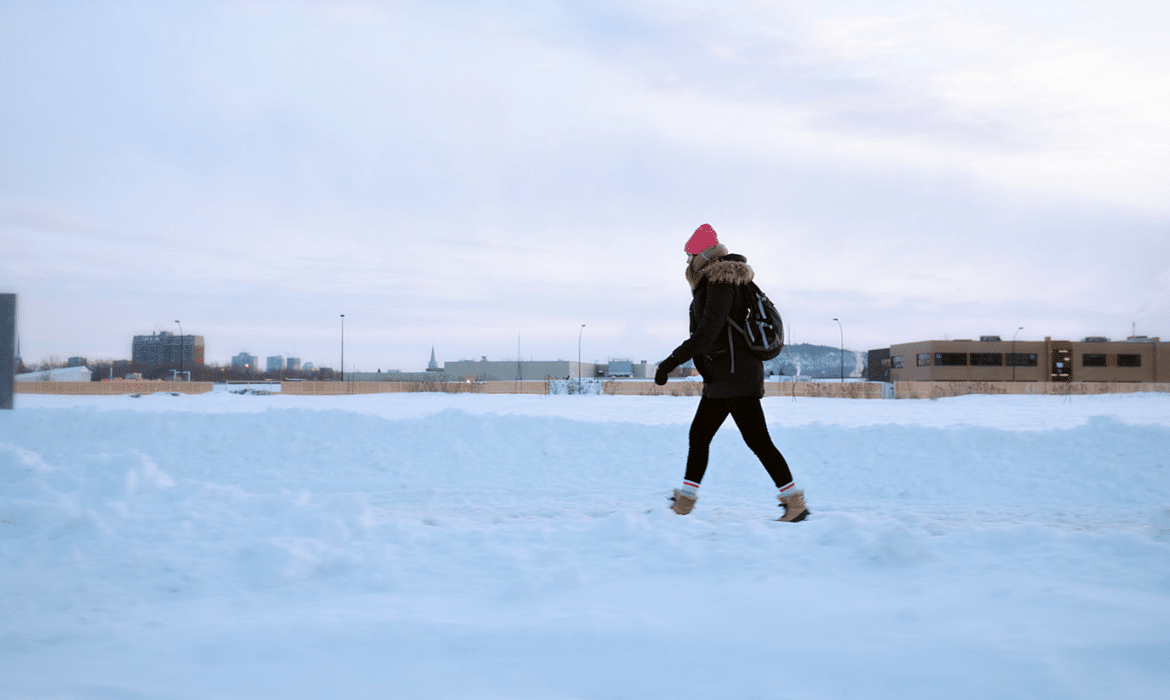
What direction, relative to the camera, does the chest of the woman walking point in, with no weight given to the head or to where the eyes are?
to the viewer's left

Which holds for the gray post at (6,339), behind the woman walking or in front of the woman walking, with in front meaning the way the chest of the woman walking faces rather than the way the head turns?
in front
